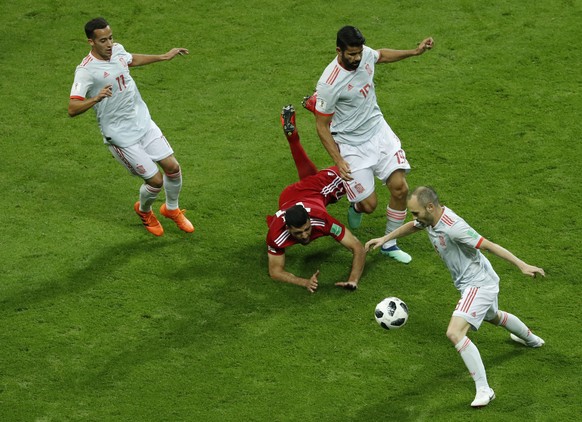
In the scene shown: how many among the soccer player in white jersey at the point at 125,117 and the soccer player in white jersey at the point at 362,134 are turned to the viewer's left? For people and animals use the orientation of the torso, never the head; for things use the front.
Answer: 0

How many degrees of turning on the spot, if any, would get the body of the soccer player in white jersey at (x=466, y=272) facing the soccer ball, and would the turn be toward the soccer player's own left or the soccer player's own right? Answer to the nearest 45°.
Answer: approximately 45° to the soccer player's own right

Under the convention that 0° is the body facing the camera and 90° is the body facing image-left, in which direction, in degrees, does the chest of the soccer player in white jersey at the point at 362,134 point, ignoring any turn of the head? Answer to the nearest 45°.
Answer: approximately 315°

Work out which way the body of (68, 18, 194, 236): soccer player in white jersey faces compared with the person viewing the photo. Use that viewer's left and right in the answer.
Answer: facing the viewer and to the right of the viewer

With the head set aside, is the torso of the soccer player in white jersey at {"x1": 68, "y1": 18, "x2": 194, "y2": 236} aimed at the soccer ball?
yes

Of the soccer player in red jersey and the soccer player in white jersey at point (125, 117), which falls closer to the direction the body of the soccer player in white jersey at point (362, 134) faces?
the soccer player in red jersey

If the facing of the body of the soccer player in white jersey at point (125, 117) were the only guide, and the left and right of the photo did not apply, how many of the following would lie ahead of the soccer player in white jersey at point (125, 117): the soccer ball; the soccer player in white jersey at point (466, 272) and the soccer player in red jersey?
3

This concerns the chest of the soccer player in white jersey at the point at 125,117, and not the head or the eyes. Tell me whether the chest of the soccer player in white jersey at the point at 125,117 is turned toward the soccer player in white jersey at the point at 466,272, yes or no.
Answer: yes

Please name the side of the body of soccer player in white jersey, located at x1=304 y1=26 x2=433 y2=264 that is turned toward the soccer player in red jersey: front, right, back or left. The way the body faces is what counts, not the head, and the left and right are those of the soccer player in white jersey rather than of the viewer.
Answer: right

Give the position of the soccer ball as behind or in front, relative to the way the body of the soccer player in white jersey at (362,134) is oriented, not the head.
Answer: in front

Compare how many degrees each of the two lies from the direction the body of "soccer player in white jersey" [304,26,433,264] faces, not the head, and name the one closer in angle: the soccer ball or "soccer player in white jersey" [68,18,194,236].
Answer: the soccer ball

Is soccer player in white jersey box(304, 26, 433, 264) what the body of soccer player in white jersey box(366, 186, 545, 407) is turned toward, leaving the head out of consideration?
no

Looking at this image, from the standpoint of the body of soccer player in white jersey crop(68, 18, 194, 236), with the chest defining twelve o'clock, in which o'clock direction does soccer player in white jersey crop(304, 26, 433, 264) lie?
soccer player in white jersey crop(304, 26, 433, 264) is roughly at 11 o'clock from soccer player in white jersey crop(68, 18, 194, 236).

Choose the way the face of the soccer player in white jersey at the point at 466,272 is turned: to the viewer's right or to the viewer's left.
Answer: to the viewer's left

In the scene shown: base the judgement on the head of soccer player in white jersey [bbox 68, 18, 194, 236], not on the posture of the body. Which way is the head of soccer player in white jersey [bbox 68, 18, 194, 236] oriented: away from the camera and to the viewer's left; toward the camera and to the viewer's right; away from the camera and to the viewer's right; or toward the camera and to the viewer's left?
toward the camera and to the viewer's right

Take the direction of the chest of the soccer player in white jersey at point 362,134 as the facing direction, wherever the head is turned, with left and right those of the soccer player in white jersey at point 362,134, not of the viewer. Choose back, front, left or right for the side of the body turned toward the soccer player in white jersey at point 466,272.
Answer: front

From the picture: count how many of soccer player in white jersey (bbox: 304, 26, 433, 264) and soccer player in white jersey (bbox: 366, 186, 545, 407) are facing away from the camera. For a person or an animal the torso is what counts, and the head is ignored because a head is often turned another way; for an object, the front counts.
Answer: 0
